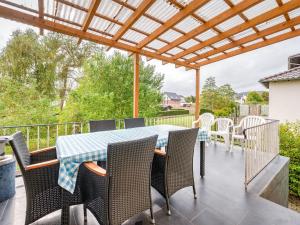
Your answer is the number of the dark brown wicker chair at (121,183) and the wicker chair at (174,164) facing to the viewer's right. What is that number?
0

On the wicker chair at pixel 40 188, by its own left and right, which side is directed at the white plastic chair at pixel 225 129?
front

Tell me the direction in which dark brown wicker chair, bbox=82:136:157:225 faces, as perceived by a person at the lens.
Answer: facing away from the viewer and to the left of the viewer

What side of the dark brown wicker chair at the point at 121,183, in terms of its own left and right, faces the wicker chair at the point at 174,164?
right

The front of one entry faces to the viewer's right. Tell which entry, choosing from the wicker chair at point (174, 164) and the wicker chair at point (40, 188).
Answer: the wicker chair at point (40, 188)

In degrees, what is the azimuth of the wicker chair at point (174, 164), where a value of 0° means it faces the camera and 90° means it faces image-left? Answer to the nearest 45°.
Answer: approximately 135°

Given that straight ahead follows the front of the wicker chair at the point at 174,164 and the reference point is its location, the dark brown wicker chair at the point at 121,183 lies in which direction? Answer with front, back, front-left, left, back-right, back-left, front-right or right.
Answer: left

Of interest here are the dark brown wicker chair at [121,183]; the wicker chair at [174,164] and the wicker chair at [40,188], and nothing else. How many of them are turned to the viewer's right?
1

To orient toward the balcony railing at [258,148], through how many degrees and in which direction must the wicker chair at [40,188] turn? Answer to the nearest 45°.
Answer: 0° — it already faces it

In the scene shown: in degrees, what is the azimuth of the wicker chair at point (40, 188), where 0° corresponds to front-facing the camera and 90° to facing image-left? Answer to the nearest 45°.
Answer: approximately 270°

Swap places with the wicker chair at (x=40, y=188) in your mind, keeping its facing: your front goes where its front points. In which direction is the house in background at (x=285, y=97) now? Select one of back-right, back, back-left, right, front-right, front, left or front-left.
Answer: front
